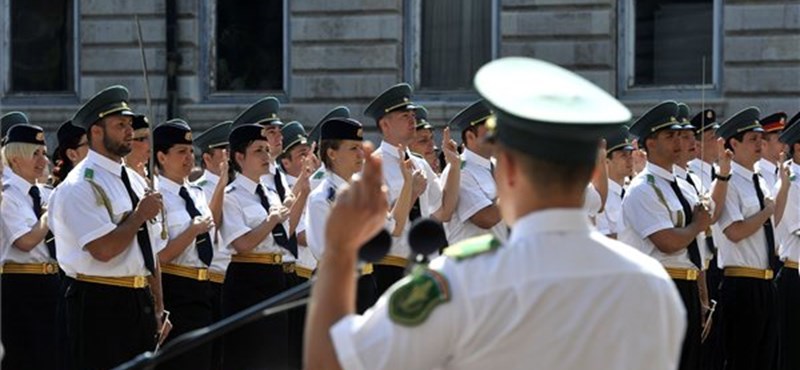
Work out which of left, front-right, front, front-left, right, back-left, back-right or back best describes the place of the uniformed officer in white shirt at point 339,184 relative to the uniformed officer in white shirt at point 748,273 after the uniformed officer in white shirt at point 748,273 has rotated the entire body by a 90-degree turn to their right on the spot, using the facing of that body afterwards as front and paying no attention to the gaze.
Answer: front

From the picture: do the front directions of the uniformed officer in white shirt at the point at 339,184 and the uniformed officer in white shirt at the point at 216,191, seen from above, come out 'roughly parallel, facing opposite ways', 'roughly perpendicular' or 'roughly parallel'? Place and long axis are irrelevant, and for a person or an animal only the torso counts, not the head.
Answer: roughly parallel

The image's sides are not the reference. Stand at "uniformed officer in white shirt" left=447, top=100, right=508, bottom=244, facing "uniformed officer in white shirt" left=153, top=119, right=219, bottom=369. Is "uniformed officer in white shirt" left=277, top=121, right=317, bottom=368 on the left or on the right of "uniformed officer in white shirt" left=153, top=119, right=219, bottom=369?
right

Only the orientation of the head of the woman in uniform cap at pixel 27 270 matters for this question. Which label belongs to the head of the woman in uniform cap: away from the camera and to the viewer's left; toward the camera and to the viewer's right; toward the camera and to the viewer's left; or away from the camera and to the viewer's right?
toward the camera and to the viewer's right

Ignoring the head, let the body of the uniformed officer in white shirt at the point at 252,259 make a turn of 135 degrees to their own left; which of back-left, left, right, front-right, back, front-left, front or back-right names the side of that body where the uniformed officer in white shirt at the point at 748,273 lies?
right

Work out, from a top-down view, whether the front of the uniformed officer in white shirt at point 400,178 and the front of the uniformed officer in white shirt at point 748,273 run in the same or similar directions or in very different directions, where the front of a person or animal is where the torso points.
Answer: same or similar directions

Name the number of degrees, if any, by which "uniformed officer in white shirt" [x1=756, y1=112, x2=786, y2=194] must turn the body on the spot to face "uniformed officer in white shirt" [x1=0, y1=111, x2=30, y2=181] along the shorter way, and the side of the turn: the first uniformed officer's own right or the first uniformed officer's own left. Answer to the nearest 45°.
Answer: approximately 135° to the first uniformed officer's own right

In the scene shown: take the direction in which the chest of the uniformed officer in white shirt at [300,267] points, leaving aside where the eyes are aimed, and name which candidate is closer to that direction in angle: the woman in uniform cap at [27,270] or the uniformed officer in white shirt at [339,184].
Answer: the uniformed officer in white shirt

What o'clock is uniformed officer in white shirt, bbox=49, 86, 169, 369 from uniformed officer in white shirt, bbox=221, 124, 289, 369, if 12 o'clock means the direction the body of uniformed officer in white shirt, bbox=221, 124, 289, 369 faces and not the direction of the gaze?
uniformed officer in white shirt, bbox=49, 86, 169, 369 is roughly at 2 o'clock from uniformed officer in white shirt, bbox=221, 124, 289, 369.
